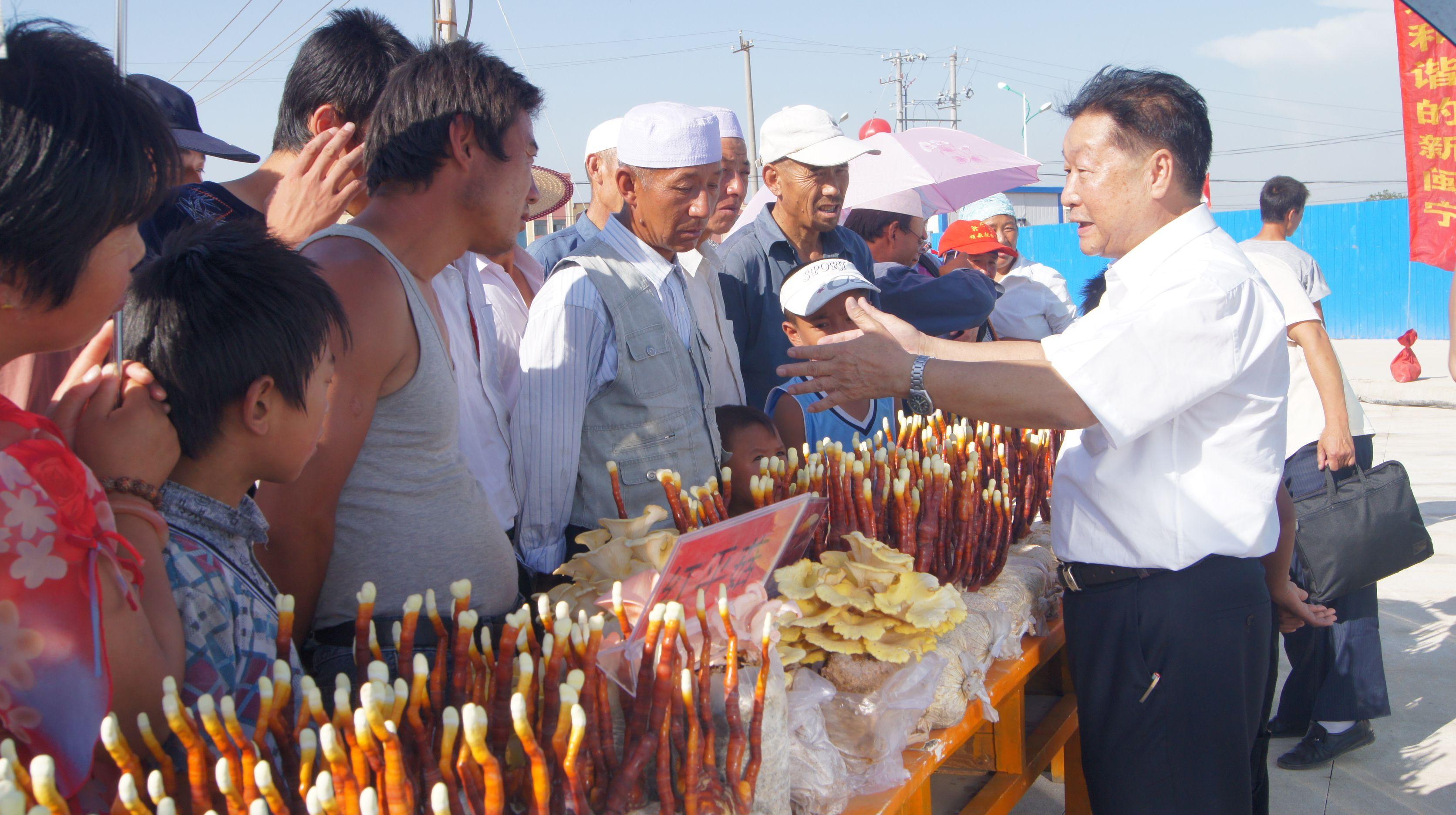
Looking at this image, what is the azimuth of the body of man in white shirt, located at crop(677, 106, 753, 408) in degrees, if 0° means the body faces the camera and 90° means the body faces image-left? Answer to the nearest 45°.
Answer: approximately 315°

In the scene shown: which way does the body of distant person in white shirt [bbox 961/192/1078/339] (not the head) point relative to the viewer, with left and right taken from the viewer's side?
facing the viewer and to the left of the viewer

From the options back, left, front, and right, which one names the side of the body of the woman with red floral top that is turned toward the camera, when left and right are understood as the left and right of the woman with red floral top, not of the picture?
right

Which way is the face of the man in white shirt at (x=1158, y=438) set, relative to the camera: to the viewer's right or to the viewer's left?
to the viewer's left

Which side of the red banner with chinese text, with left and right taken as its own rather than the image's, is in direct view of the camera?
front

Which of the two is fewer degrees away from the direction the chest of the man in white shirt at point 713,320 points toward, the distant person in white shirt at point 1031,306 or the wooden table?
the wooden table

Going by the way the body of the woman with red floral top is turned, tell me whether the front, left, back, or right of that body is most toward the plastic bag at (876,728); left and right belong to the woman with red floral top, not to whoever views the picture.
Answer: front

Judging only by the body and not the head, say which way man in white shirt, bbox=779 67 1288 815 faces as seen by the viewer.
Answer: to the viewer's left

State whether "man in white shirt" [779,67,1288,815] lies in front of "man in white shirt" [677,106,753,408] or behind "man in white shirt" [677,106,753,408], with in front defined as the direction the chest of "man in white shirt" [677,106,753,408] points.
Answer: in front

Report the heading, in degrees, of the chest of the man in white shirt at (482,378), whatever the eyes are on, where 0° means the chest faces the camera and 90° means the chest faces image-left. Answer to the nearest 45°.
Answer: approximately 315°

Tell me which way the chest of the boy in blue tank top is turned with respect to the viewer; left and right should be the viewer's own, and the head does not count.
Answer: facing the viewer and to the right of the viewer

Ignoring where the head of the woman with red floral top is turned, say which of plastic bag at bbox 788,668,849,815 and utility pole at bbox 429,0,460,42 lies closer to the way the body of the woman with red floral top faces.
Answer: the plastic bag

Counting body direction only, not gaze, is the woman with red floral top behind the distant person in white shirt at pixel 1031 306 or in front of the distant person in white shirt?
in front

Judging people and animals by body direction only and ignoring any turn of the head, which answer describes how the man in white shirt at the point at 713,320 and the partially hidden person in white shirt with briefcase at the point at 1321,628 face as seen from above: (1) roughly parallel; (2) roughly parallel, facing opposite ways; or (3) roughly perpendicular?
roughly parallel, facing opposite ways

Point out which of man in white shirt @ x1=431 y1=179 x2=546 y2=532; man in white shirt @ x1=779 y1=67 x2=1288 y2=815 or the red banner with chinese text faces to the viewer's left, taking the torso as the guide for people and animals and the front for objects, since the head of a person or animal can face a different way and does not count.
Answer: man in white shirt @ x1=779 y1=67 x2=1288 y2=815
